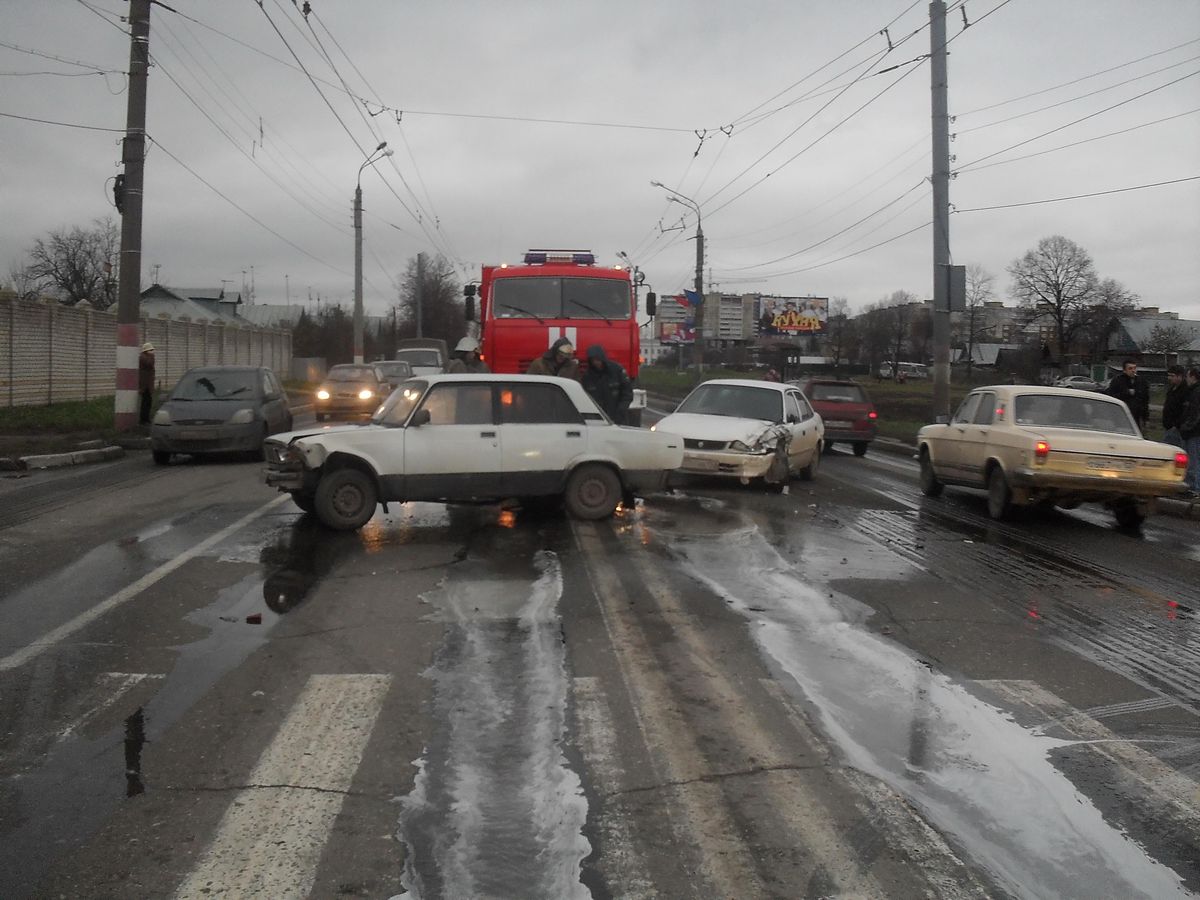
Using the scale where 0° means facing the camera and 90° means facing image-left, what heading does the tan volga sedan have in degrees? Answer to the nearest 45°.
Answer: approximately 135°

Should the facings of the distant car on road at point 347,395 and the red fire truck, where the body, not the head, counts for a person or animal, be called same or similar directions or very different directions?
same or similar directions

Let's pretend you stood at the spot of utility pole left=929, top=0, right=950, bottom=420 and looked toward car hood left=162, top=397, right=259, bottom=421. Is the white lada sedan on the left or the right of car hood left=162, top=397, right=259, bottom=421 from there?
left

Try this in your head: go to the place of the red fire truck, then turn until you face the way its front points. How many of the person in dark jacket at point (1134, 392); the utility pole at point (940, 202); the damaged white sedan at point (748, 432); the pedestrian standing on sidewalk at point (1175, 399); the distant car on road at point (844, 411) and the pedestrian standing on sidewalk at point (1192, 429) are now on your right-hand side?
0

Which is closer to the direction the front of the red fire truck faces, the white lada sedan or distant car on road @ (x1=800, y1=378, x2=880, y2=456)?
the white lada sedan

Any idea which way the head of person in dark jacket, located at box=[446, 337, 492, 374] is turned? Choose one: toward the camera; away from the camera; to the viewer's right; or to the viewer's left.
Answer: toward the camera

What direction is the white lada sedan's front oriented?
to the viewer's left

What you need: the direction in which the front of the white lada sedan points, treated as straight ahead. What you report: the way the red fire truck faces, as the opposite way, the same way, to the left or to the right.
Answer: to the left

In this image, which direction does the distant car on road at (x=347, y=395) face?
toward the camera

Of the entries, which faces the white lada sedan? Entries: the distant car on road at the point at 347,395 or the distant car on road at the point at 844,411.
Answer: the distant car on road at the point at 347,395

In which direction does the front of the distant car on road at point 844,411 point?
away from the camera

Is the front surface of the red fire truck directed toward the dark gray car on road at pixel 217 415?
no

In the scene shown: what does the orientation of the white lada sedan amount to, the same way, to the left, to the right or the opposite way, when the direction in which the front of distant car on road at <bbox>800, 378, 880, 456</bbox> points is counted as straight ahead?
to the left
